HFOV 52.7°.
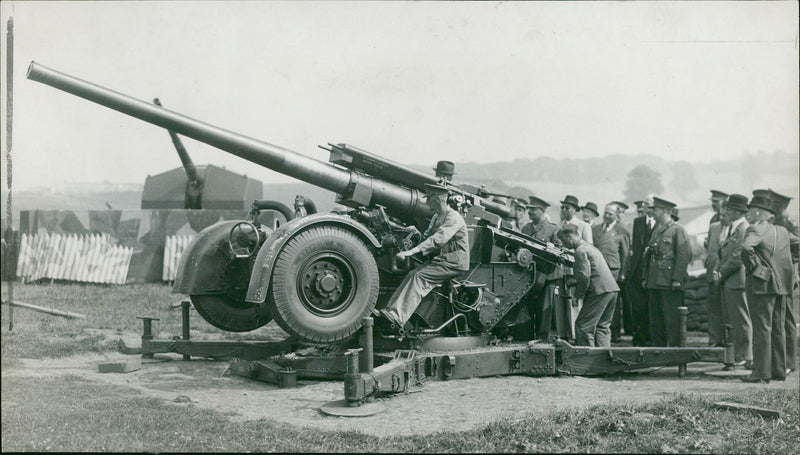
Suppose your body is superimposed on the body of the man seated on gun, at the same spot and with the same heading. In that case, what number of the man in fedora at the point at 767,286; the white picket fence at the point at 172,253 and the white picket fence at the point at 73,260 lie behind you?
1

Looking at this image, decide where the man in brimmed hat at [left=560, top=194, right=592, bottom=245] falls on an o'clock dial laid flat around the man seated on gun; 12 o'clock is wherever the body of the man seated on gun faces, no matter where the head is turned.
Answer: The man in brimmed hat is roughly at 4 o'clock from the man seated on gun.

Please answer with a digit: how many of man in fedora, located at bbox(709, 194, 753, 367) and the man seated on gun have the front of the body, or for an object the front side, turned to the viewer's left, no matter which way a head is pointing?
2

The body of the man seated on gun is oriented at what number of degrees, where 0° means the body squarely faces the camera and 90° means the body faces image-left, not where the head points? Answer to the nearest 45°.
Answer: approximately 90°

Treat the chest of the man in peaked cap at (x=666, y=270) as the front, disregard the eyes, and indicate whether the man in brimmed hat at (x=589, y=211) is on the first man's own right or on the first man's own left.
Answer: on the first man's own right

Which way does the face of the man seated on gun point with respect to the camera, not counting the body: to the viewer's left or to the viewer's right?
to the viewer's left

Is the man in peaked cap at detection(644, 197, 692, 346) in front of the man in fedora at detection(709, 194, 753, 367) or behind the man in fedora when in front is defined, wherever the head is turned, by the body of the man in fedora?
in front

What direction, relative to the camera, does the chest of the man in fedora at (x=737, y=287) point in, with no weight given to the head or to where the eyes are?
to the viewer's left

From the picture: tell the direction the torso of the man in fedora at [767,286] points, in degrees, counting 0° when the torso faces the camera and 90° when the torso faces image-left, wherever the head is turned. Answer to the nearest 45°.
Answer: approximately 135°
